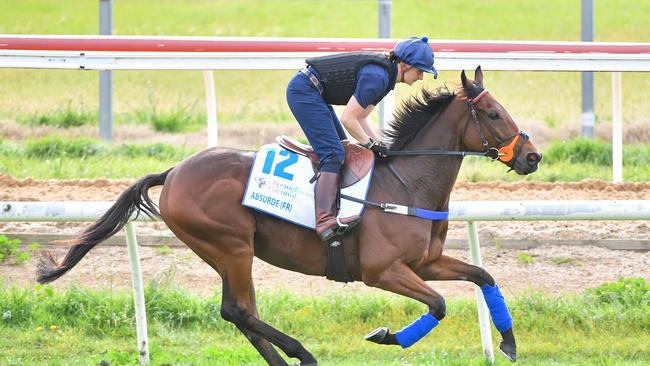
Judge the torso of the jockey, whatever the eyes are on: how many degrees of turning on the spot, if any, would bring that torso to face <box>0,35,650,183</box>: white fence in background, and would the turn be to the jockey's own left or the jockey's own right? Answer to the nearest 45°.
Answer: approximately 90° to the jockey's own left

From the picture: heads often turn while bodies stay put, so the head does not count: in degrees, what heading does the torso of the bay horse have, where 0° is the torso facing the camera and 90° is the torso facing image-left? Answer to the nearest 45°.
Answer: approximately 270°

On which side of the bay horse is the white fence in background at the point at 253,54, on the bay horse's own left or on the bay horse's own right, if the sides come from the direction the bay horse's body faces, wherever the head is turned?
on the bay horse's own left

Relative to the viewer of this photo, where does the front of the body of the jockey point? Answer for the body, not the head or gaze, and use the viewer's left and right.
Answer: facing to the right of the viewer
